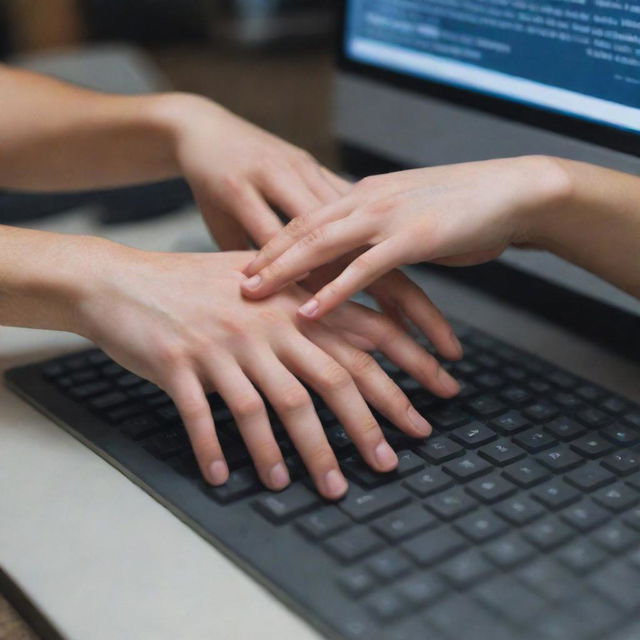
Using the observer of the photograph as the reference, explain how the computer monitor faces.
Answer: facing the viewer and to the left of the viewer
